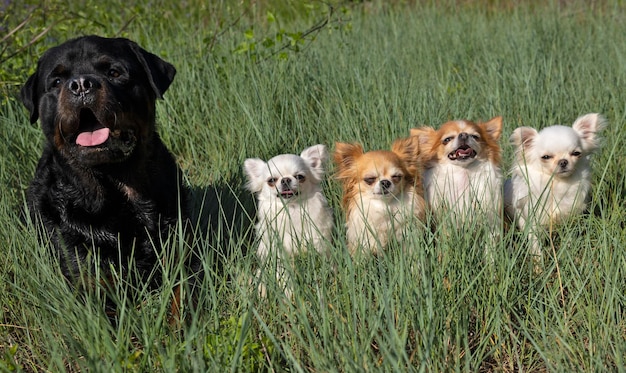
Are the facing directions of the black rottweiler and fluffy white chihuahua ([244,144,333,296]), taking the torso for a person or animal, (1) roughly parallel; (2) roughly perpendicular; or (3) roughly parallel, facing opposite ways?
roughly parallel

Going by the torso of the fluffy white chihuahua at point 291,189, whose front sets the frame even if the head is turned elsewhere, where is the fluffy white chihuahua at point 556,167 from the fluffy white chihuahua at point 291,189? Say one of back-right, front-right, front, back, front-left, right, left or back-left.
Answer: left

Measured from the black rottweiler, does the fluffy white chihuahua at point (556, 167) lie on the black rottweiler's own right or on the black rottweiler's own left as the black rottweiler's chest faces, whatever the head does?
on the black rottweiler's own left

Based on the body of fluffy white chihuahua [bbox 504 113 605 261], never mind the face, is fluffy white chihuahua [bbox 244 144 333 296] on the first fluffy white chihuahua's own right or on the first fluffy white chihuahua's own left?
on the first fluffy white chihuahua's own right

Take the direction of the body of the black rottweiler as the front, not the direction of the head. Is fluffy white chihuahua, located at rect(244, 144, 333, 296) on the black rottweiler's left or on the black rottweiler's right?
on the black rottweiler's left

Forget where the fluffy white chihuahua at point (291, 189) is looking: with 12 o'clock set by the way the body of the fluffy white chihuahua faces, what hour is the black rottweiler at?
The black rottweiler is roughly at 2 o'clock from the fluffy white chihuahua.

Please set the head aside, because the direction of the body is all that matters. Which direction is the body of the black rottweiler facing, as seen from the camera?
toward the camera

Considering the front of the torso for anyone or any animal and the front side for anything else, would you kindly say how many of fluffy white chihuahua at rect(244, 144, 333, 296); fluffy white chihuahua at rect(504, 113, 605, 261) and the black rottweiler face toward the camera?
3

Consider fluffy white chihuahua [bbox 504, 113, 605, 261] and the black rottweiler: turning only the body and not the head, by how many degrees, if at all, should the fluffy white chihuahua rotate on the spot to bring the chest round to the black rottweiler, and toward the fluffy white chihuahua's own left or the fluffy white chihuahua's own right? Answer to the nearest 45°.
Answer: approximately 45° to the fluffy white chihuahua's own right

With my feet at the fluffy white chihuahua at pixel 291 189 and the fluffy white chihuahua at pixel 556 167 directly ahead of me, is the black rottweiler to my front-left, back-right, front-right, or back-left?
back-right
